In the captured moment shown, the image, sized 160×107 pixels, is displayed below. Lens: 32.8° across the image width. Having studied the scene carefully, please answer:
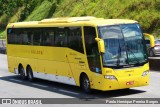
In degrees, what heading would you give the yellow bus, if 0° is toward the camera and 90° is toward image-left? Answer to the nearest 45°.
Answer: approximately 315°
